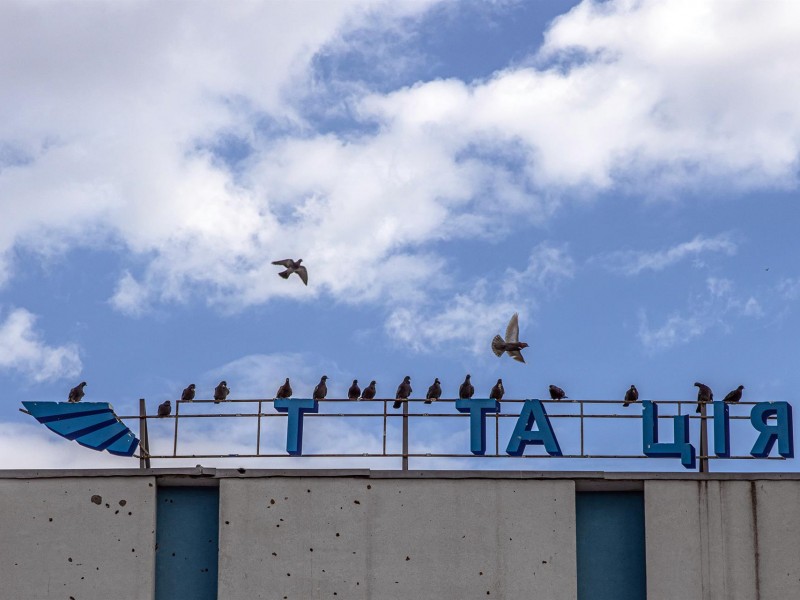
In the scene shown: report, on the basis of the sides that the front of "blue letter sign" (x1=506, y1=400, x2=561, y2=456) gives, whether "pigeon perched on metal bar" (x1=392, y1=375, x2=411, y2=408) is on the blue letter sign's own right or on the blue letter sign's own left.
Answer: on the blue letter sign's own right

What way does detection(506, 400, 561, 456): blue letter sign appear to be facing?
toward the camera

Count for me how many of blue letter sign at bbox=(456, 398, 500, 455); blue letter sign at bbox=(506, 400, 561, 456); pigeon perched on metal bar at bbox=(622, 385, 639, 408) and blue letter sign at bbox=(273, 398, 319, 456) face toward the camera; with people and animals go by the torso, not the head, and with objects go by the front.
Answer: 3

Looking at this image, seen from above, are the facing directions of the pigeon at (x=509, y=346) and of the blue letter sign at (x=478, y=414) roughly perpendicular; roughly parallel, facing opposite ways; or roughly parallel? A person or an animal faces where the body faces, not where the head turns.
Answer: roughly perpendicular

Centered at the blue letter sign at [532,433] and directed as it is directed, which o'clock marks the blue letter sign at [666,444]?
the blue letter sign at [666,444] is roughly at 9 o'clock from the blue letter sign at [532,433].

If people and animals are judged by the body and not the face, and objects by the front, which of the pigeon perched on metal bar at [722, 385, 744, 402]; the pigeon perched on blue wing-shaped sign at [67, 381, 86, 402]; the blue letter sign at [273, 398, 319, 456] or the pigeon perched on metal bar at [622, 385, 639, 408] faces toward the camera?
the blue letter sign

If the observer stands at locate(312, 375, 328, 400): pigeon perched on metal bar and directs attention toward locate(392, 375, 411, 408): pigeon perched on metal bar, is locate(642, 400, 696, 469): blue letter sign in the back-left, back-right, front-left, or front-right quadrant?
front-right

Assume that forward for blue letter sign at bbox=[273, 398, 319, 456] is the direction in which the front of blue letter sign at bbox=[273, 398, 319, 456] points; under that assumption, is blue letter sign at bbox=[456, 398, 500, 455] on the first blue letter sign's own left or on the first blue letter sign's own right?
on the first blue letter sign's own left

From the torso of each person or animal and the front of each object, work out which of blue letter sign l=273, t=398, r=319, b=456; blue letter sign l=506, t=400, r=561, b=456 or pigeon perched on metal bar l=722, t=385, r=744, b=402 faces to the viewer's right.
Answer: the pigeon perched on metal bar

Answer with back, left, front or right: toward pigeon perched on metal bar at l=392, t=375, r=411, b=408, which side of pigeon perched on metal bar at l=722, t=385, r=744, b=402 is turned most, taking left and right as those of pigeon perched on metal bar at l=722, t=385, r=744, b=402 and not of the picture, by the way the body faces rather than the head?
back

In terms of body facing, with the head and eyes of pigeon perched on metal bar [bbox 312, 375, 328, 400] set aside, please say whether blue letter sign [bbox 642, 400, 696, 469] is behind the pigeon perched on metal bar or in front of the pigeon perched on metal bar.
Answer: in front

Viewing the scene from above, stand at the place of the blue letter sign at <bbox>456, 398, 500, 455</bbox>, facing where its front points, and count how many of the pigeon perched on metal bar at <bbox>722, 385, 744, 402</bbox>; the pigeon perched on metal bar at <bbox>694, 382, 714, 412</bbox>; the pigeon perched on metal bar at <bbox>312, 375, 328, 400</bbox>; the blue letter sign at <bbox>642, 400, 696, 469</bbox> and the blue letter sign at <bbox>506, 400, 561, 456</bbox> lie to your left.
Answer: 4

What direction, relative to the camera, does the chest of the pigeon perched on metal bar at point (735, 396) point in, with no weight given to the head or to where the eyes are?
to the viewer's right

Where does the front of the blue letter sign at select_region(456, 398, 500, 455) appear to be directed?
toward the camera

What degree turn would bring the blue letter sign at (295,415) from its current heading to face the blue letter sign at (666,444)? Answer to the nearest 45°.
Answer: approximately 90° to its left
